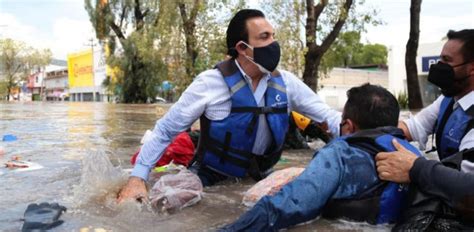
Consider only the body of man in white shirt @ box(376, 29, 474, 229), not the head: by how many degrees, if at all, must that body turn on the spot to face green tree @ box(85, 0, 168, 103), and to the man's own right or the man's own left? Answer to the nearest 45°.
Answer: approximately 90° to the man's own right

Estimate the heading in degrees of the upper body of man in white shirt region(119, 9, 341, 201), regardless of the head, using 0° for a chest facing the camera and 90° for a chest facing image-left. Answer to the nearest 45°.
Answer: approximately 315°

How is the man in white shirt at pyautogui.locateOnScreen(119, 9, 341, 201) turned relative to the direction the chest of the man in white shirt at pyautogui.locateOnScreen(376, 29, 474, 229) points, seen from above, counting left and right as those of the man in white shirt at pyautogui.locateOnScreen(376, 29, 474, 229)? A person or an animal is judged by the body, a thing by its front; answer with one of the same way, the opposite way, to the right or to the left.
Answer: to the left

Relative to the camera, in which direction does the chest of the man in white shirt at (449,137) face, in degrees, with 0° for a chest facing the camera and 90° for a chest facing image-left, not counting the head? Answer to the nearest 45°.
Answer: approximately 45°

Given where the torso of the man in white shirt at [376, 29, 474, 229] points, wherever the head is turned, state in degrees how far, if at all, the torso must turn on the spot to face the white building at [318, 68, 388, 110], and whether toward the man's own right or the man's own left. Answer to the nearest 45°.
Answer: approximately 135° to the man's own right

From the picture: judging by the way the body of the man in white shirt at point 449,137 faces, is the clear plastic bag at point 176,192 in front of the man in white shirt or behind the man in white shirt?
in front

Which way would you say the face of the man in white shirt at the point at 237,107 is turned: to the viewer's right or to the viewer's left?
to the viewer's right

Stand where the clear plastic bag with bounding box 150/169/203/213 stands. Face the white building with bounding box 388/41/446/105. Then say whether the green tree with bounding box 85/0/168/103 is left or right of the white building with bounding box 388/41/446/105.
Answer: left

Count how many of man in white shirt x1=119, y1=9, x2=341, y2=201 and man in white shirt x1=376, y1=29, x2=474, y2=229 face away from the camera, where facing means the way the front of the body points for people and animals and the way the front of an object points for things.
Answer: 0

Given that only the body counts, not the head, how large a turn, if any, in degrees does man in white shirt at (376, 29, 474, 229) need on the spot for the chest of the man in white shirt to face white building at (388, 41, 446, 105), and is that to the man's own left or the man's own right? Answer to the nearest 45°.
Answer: approximately 135° to the man's own right

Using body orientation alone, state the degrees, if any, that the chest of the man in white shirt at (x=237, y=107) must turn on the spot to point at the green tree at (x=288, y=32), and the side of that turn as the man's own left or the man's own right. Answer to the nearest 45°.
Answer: approximately 135° to the man's own left

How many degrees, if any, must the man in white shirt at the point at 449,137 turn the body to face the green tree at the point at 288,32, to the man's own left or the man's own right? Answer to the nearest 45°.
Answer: approximately 135° to the man's own right
